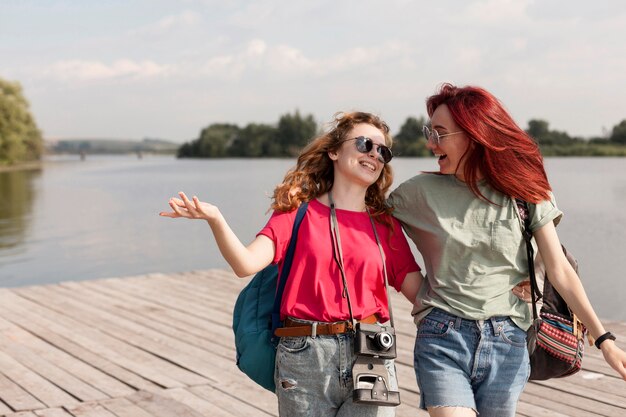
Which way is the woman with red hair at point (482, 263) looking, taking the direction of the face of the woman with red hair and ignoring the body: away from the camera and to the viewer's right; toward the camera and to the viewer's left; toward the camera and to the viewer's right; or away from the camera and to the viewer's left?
toward the camera and to the viewer's left

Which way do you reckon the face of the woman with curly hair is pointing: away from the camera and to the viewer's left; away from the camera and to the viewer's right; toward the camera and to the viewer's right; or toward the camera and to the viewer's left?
toward the camera and to the viewer's right

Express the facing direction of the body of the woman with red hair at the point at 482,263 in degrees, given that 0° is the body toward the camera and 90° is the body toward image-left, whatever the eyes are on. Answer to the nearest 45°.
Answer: approximately 0°

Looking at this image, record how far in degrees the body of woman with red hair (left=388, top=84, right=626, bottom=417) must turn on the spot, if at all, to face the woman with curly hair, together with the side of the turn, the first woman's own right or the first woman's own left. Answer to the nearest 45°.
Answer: approximately 90° to the first woman's own right
